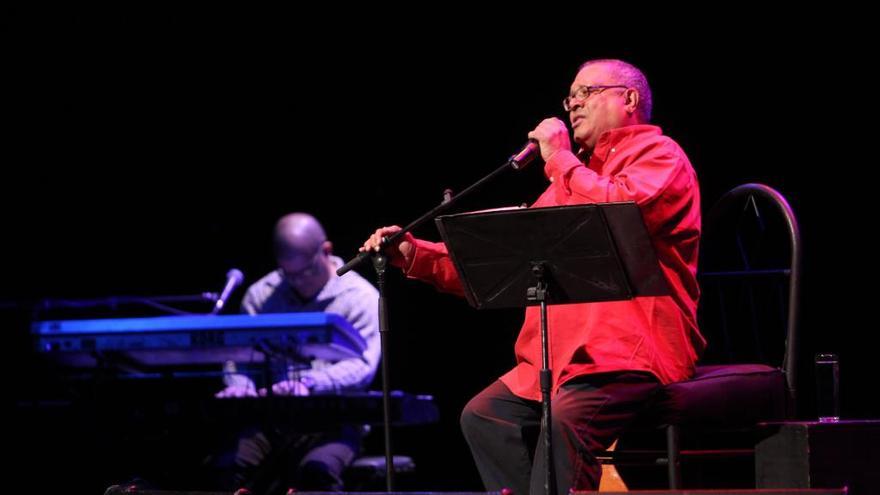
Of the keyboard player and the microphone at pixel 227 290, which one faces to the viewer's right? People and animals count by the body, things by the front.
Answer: the microphone

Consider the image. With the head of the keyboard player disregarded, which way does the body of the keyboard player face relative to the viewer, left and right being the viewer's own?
facing the viewer and to the left of the viewer

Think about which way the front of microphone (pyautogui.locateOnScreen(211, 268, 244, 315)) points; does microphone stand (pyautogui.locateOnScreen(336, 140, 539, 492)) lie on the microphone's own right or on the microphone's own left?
on the microphone's own right

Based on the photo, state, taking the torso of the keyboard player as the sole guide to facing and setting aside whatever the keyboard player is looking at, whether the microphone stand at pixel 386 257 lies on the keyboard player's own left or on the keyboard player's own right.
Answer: on the keyboard player's own left

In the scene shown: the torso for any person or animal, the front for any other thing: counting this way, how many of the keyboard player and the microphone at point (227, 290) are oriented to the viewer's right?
1

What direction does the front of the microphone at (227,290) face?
to the viewer's right
